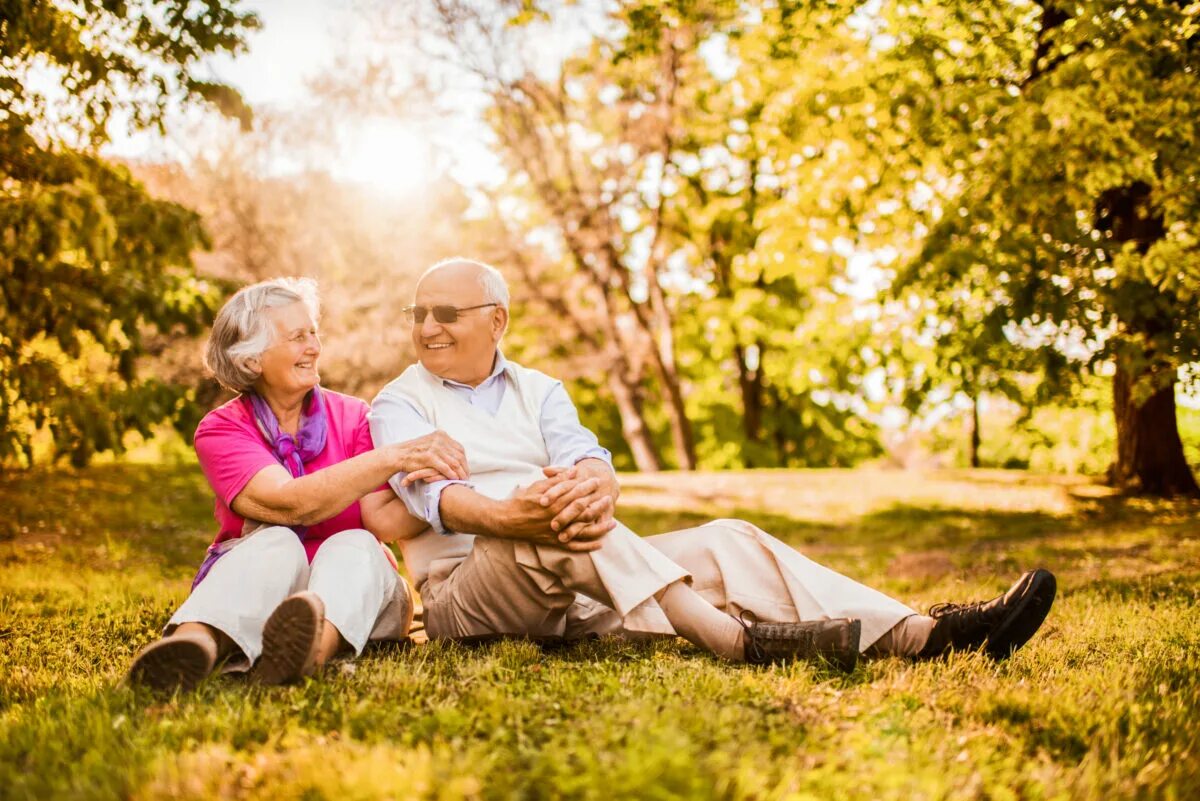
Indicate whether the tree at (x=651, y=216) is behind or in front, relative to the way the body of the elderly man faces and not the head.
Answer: behind

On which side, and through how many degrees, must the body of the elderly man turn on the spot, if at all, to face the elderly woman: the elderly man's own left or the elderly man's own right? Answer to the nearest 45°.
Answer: approximately 135° to the elderly man's own right

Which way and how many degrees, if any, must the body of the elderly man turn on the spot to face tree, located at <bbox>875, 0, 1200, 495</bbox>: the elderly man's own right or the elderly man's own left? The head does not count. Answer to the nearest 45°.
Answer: approximately 90° to the elderly man's own left

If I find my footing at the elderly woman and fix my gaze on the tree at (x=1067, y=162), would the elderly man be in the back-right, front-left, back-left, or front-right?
front-right

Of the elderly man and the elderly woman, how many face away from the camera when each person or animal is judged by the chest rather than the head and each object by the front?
0

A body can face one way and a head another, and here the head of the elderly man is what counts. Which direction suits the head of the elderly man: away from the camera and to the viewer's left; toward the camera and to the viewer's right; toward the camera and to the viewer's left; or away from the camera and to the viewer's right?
toward the camera and to the viewer's left

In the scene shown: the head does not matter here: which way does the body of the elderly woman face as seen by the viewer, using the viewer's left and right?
facing the viewer

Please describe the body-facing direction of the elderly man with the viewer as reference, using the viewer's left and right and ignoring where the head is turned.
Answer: facing the viewer and to the right of the viewer

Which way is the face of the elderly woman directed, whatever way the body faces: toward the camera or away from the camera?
toward the camera
